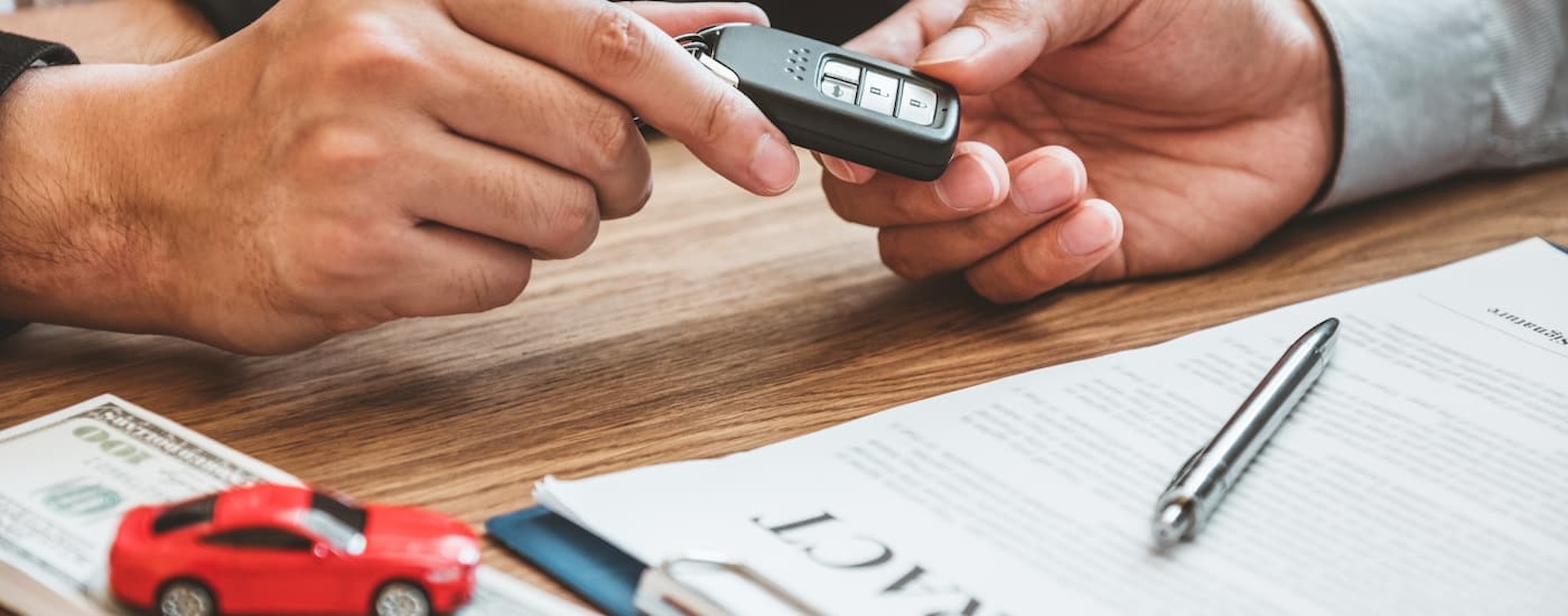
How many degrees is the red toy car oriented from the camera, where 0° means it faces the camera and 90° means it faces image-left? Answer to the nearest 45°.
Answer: approximately 270°
